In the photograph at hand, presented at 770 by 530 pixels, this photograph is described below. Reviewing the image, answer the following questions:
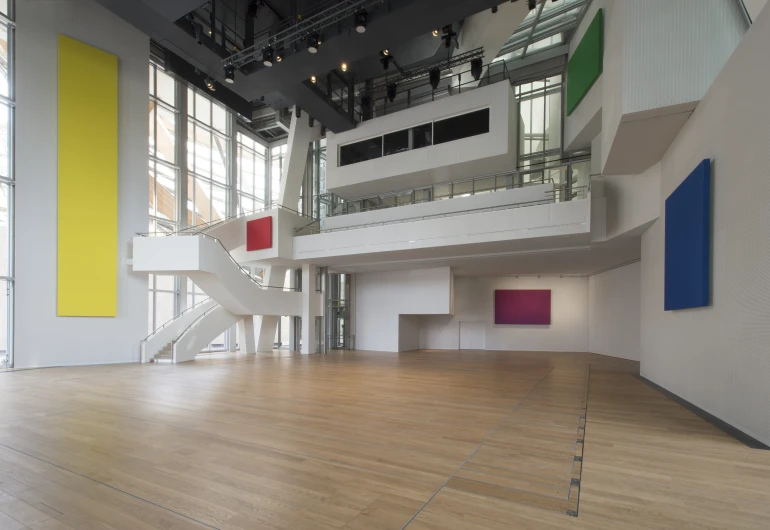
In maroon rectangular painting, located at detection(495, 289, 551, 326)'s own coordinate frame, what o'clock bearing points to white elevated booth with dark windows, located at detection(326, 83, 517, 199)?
The white elevated booth with dark windows is roughly at 1 o'clock from the maroon rectangular painting.

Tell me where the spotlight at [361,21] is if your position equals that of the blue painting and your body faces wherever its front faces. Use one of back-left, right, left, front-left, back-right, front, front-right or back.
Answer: front

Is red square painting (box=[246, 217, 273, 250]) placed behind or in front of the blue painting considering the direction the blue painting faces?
in front

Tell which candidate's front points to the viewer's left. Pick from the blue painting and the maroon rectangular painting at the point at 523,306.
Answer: the blue painting

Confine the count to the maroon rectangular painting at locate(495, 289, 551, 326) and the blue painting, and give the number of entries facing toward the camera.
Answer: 1

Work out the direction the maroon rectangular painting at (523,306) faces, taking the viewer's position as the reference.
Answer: facing the viewer

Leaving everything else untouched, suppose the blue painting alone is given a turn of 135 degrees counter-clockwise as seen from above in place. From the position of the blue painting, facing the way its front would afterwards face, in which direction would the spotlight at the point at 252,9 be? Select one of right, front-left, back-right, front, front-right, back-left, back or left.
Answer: back-right

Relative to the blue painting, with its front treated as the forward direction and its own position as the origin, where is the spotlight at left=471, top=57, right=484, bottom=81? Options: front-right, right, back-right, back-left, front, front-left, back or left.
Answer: front-right

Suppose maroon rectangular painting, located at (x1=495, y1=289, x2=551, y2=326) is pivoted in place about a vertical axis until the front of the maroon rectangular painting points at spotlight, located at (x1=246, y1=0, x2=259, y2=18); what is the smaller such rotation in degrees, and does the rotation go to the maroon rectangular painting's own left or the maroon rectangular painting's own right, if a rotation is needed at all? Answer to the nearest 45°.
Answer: approximately 45° to the maroon rectangular painting's own right

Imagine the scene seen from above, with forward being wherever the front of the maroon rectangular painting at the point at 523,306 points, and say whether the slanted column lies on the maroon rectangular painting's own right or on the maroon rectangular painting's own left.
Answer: on the maroon rectangular painting's own right

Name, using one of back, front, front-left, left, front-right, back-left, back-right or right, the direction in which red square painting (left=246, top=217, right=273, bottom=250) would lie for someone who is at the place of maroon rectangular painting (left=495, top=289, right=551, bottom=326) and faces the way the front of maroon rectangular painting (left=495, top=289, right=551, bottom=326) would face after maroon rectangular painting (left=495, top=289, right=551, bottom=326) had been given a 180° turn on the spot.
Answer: back-left

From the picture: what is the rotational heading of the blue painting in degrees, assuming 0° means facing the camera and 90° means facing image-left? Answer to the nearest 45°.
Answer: approximately 90°

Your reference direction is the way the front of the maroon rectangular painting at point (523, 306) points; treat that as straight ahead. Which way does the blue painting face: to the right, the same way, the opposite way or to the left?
to the right

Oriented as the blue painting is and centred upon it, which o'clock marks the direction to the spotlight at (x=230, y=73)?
The spotlight is roughly at 12 o'clock from the blue painting.
